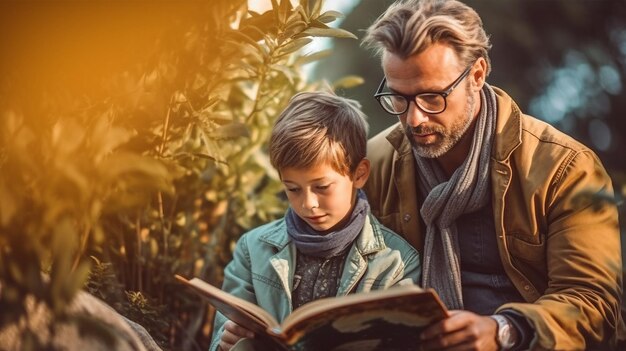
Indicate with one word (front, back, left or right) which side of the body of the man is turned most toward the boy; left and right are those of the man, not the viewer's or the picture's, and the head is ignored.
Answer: front

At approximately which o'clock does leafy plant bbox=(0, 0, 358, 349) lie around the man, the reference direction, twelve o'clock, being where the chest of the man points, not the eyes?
The leafy plant is roughly at 1 o'clock from the man.

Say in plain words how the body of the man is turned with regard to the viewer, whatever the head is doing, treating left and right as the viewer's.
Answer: facing the viewer and to the left of the viewer

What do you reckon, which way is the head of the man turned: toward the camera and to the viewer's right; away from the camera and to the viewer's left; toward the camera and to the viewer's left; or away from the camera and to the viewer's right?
toward the camera and to the viewer's left

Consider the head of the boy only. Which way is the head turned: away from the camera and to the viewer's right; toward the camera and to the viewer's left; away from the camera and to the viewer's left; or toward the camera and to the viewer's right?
toward the camera and to the viewer's left

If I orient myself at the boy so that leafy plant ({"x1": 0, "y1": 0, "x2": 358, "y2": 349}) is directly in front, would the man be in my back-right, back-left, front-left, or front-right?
back-right
